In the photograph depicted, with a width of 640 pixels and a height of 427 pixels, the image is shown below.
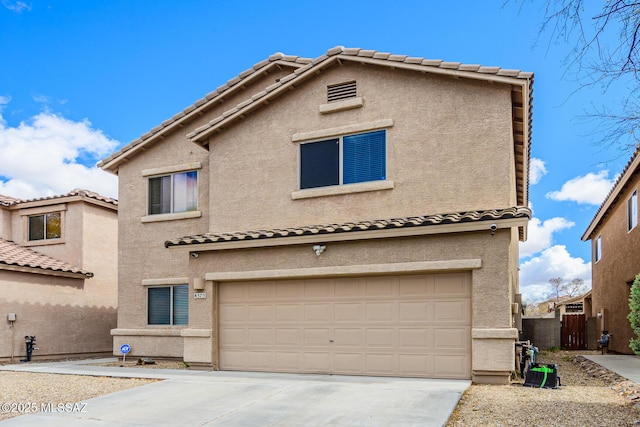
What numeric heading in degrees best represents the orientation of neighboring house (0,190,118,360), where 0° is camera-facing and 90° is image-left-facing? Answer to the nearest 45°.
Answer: approximately 45°

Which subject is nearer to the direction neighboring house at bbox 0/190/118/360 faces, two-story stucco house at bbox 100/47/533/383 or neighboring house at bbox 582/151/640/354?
the two-story stucco house

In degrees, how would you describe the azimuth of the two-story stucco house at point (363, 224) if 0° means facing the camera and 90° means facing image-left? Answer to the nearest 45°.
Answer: approximately 0°

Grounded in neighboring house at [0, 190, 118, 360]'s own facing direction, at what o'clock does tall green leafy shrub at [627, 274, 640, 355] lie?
The tall green leafy shrub is roughly at 9 o'clock from the neighboring house.

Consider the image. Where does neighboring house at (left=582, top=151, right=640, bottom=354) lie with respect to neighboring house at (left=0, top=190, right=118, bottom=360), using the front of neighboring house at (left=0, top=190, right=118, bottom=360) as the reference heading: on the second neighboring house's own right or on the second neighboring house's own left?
on the second neighboring house's own left

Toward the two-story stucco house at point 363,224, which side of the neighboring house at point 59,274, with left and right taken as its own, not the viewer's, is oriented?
left

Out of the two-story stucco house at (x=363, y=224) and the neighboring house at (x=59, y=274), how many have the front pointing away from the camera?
0
